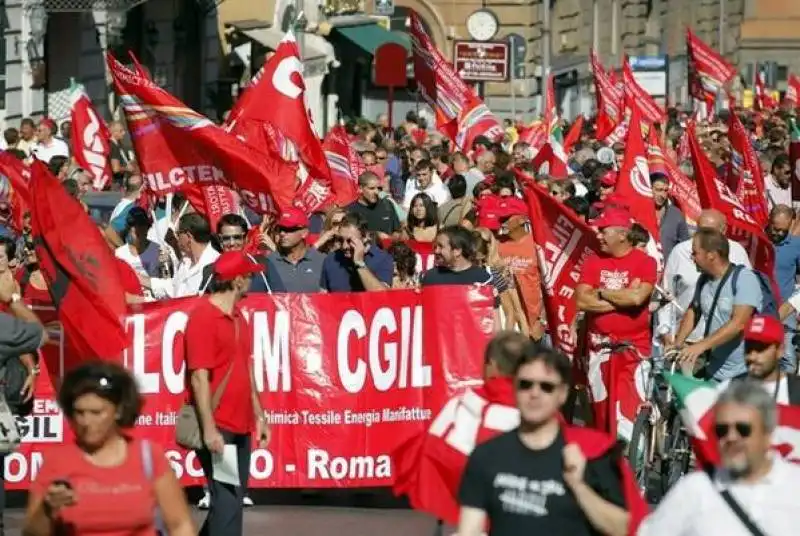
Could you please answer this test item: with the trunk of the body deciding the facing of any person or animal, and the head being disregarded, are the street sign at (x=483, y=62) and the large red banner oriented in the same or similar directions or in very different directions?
same or similar directions

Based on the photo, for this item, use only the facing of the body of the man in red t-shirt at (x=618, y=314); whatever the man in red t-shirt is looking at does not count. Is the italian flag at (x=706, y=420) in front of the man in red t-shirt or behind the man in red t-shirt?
in front

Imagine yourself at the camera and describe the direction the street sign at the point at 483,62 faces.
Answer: facing the viewer

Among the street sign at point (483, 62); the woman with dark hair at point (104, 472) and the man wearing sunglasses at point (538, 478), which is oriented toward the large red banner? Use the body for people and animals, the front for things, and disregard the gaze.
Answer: the street sign

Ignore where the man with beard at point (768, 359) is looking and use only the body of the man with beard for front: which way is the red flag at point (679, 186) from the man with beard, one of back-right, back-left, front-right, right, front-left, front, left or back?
back-right

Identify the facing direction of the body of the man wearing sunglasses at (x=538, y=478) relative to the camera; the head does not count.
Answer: toward the camera

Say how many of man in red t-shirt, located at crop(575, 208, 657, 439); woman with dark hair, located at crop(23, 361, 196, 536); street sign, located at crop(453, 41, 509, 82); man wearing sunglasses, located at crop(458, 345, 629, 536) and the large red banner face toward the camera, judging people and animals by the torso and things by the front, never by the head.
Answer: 5

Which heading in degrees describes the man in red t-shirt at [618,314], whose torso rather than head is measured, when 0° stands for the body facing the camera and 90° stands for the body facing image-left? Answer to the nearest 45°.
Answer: approximately 0°

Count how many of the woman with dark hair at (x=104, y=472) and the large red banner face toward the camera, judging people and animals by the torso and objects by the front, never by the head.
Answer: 2

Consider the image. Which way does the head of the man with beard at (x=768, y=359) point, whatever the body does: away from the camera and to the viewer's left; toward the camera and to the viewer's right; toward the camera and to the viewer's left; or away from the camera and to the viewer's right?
toward the camera and to the viewer's left

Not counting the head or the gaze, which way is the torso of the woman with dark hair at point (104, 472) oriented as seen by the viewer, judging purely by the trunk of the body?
toward the camera

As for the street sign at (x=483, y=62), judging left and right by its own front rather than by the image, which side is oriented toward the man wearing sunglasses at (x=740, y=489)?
front

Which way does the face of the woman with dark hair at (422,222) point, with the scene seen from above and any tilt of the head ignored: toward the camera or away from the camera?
toward the camera

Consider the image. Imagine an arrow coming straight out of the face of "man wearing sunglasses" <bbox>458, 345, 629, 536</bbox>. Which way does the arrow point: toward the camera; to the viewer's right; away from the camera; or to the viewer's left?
toward the camera

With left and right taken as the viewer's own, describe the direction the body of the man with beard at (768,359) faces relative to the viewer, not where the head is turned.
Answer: facing the viewer and to the left of the viewer
